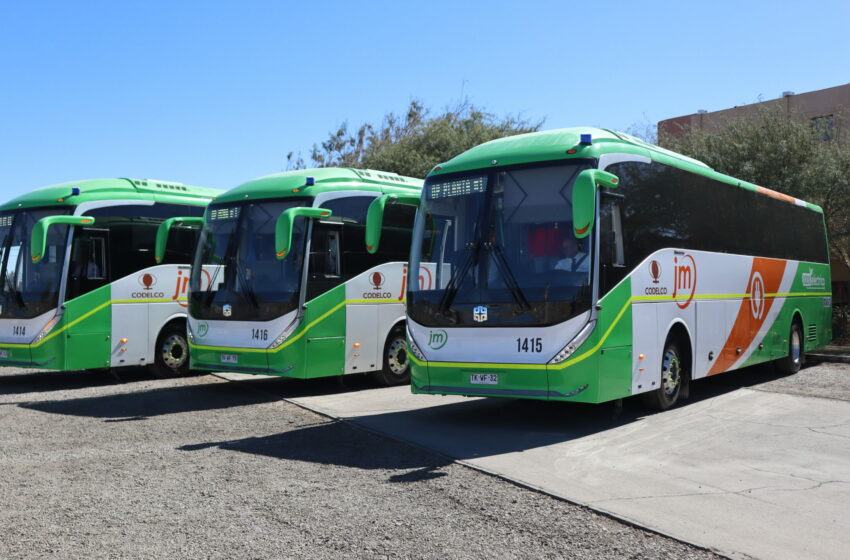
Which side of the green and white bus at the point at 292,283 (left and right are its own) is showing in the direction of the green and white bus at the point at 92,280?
right

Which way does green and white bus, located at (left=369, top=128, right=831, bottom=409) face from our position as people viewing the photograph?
facing the viewer and to the left of the viewer

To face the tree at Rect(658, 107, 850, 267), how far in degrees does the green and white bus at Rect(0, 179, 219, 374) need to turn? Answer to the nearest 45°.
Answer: approximately 135° to its left

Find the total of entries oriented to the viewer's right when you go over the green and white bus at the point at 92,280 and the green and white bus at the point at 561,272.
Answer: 0

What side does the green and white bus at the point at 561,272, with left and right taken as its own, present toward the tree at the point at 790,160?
back

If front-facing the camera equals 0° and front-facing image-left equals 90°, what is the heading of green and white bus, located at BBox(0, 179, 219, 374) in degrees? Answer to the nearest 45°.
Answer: approximately 45°

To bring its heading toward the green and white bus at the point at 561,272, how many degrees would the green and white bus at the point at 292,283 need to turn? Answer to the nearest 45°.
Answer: approximately 90° to its left

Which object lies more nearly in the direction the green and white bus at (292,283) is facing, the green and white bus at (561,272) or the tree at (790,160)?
the green and white bus

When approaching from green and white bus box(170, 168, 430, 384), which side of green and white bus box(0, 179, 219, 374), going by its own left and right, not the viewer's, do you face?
left

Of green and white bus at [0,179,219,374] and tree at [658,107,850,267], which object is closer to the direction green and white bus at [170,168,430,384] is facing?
the green and white bus

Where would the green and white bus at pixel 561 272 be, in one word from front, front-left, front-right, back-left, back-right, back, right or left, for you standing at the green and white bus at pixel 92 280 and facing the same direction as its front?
left

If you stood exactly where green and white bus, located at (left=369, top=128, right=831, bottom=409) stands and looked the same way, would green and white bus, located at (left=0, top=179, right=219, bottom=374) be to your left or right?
on your right
